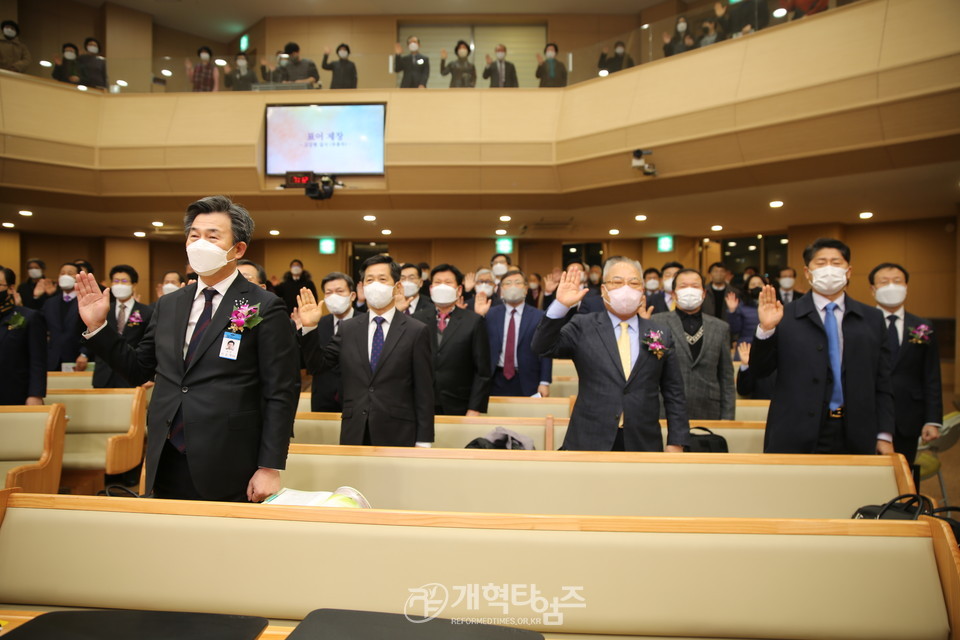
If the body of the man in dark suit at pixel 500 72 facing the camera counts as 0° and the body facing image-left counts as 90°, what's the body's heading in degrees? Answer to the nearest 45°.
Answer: approximately 0°

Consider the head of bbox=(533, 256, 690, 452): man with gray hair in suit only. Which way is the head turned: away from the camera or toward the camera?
toward the camera

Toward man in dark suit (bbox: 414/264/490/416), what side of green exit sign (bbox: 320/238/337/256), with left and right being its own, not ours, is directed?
front

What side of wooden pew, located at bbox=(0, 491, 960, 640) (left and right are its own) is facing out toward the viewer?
front

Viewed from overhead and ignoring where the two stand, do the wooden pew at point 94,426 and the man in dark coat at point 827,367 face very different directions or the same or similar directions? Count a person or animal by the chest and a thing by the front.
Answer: same or similar directions

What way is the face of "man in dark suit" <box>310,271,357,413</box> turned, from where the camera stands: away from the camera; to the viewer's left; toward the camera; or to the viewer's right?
toward the camera

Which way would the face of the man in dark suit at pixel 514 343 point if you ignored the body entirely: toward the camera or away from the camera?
toward the camera

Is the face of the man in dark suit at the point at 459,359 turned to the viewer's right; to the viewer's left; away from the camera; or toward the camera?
toward the camera

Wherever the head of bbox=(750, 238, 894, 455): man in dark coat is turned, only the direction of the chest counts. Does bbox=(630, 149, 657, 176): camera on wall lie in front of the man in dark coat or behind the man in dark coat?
behind

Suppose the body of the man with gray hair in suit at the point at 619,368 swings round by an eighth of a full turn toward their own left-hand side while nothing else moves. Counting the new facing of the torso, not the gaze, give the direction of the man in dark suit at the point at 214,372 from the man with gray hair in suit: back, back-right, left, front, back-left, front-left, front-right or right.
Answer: right
